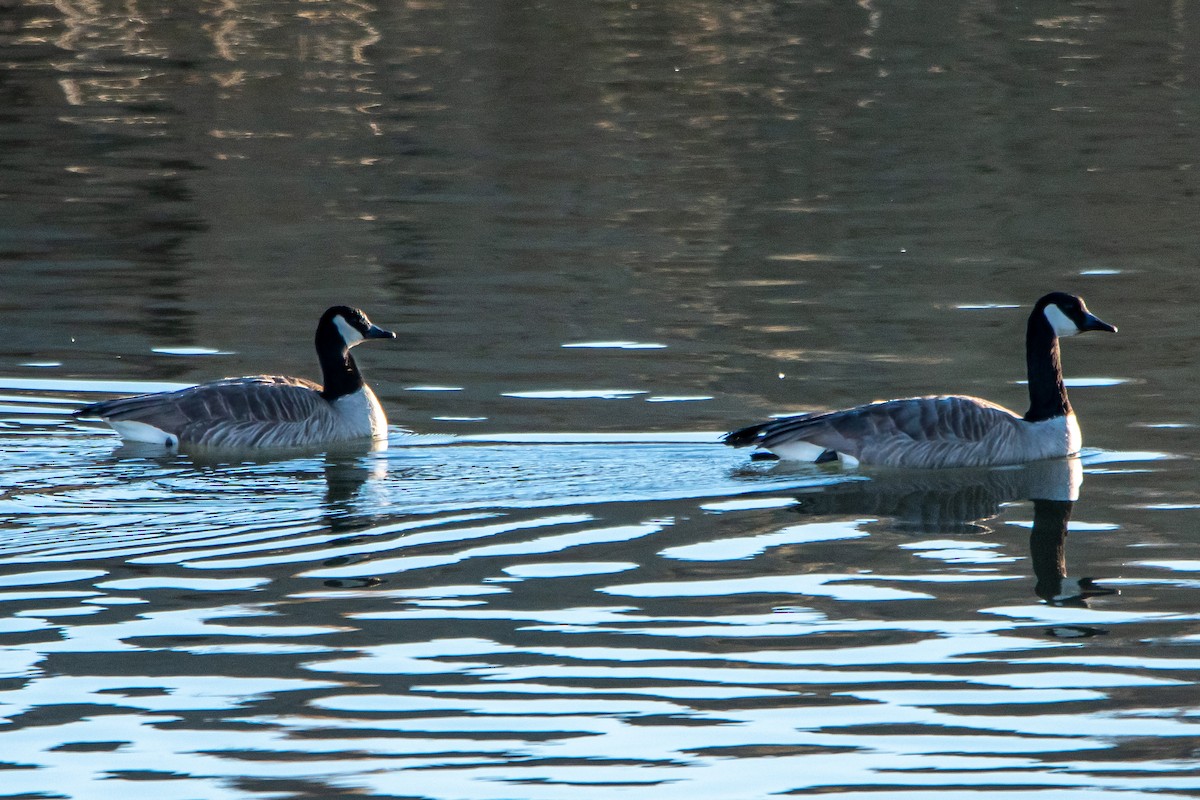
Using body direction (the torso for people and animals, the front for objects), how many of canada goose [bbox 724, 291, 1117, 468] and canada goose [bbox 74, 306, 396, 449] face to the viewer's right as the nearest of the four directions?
2

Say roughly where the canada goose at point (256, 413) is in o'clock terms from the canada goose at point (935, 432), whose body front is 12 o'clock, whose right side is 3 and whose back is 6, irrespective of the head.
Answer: the canada goose at point (256, 413) is roughly at 6 o'clock from the canada goose at point (935, 432).

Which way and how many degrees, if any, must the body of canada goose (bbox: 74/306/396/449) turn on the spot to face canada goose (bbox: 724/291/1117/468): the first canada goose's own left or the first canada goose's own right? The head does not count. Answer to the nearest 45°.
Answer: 0° — it already faces it

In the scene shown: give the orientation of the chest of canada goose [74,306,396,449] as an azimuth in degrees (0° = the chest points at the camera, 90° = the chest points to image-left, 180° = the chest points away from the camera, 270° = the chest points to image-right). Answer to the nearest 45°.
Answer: approximately 270°

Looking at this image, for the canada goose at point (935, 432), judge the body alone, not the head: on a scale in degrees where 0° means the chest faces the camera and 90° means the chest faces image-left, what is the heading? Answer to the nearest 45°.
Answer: approximately 270°
